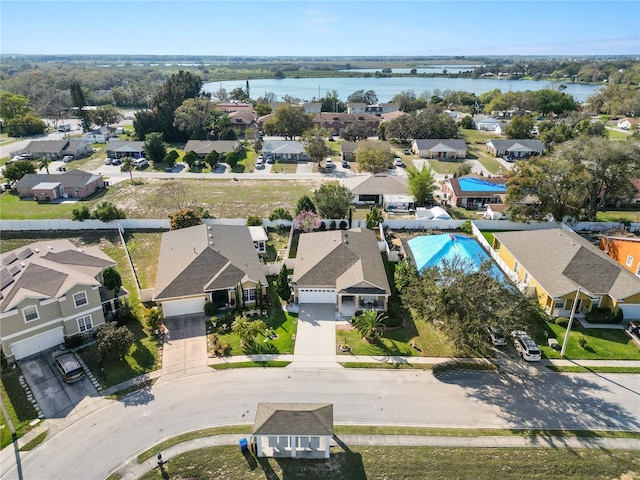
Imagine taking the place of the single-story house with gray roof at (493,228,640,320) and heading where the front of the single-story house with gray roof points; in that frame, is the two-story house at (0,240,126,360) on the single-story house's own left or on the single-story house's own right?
on the single-story house's own right

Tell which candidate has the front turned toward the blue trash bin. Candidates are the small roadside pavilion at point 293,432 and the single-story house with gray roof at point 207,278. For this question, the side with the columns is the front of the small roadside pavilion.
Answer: the single-story house with gray roof at point 207,278

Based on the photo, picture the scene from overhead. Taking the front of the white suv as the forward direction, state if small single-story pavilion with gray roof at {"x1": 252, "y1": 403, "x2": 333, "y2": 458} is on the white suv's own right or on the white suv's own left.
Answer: on the white suv's own left

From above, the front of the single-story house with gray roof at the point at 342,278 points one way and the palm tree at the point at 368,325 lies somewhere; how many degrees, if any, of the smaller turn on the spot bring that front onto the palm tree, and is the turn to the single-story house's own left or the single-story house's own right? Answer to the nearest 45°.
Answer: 0° — it already faces it

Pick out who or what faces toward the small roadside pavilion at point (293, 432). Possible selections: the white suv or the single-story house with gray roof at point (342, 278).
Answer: the single-story house with gray roof at point (342, 278)

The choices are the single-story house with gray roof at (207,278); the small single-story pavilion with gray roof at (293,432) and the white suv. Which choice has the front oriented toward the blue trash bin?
the single-story house with gray roof at (207,278)

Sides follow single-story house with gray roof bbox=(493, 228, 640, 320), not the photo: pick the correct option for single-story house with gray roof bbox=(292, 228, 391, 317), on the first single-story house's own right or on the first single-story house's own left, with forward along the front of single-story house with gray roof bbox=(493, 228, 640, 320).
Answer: on the first single-story house's own right

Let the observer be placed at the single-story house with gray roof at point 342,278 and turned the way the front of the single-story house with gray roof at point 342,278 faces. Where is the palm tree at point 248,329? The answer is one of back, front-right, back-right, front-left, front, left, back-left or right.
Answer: front-right

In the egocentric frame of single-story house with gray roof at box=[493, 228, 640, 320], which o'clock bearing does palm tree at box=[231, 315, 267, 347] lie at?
The palm tree is roughly at 3 o'clock from the single-story house with gray roof.
